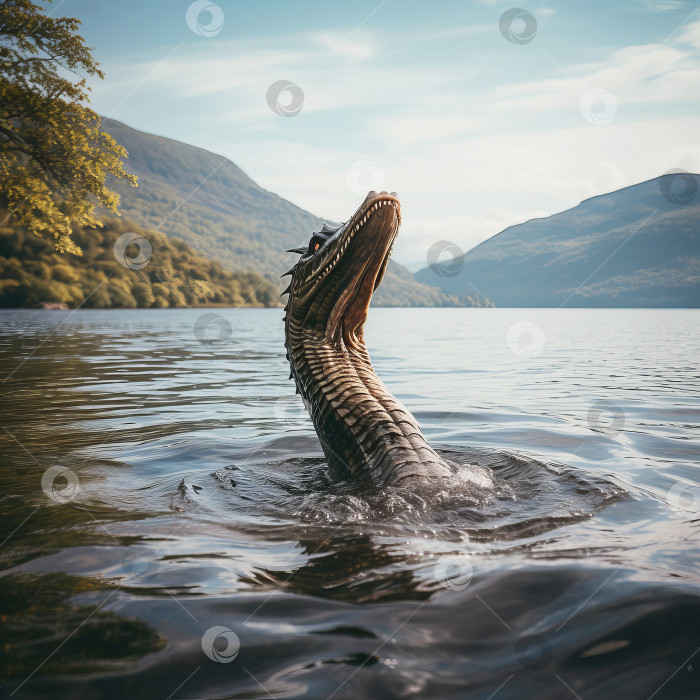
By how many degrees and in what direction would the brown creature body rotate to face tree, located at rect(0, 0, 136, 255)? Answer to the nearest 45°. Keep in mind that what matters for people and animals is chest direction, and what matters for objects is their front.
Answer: approximately 180°

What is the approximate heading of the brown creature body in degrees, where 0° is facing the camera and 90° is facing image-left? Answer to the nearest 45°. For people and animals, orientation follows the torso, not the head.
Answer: approximately 315°
